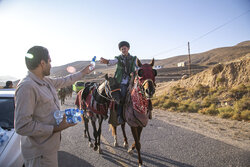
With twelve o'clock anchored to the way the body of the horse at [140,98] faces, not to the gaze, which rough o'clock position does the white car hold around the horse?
The white car is roughly at 2 o'clock from the horse.

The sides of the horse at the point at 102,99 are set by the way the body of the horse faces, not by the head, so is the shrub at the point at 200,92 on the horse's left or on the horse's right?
on the horse's left

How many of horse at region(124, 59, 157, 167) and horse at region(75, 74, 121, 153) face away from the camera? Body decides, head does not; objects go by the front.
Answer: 0

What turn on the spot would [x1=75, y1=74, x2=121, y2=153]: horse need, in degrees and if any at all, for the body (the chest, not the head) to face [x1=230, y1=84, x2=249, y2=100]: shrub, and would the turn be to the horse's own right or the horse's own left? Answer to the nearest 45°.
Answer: approximately 90° to the horse's own left

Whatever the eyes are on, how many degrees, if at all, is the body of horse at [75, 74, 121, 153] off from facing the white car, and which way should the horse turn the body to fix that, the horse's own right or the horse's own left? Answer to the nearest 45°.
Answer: approximately 90° to the horse's own right

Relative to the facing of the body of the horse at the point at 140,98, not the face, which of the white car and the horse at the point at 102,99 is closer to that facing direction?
the white car

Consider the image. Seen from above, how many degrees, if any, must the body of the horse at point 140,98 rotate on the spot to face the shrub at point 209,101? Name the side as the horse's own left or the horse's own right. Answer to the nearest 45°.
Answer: approximately 135° to the horse's own left

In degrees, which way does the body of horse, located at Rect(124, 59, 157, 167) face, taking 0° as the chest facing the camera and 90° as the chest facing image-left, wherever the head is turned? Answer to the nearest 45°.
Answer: approximately 0°

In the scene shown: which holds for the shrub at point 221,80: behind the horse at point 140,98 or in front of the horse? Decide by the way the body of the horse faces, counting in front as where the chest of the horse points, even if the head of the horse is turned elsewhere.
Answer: behind
